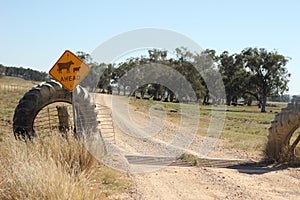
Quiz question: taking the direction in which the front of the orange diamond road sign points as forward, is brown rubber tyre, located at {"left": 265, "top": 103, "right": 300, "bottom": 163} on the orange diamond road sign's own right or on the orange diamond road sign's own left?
on the orange diamond road sign's own left

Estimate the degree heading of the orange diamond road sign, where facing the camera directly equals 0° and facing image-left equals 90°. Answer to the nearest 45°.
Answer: approximately 0°
